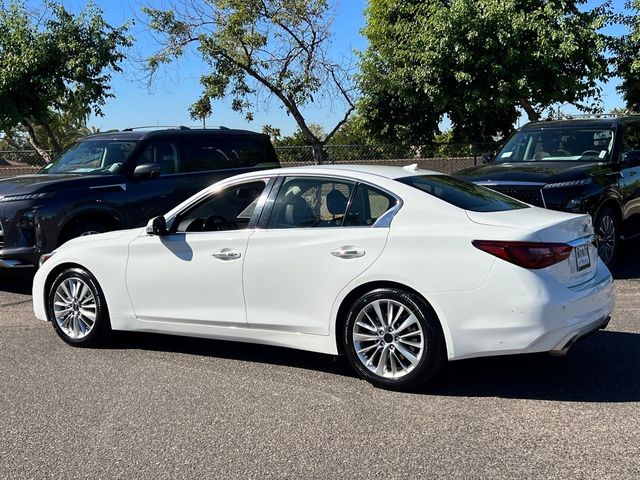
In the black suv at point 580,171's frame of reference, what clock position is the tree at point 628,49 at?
The tree is roughly at 5 o'clock from the black suv.

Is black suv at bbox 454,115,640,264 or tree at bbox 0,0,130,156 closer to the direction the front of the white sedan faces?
the tree

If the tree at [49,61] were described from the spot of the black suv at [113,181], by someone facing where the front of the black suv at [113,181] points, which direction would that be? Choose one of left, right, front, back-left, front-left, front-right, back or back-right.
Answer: back-right

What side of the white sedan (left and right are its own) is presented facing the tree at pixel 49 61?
front

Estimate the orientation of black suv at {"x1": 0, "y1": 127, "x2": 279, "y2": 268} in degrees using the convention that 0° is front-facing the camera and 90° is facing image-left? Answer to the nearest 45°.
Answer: approximately 45°

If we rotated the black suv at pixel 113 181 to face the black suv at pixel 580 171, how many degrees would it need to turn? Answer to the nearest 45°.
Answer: approximately 135° to its left

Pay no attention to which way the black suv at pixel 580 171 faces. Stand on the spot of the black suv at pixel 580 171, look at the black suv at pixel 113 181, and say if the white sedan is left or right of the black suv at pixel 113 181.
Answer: left

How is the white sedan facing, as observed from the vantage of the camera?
facing away from the viewer and to the left of the viewer

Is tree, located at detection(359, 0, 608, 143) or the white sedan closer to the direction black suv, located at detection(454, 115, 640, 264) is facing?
the white sedan

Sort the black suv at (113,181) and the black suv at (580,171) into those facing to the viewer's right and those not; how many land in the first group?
0

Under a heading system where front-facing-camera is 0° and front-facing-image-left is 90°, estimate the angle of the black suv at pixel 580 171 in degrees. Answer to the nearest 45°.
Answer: approximately 45°

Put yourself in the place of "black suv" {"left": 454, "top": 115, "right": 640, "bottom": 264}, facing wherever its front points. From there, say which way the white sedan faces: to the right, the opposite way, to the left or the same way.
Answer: to the right

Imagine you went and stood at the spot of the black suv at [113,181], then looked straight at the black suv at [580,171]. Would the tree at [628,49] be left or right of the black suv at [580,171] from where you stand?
left

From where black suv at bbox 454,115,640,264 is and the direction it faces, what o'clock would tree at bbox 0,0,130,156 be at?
The tree is roughly at 2 o'clock from the black suv.

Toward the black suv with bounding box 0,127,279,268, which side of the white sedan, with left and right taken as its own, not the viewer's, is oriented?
front
